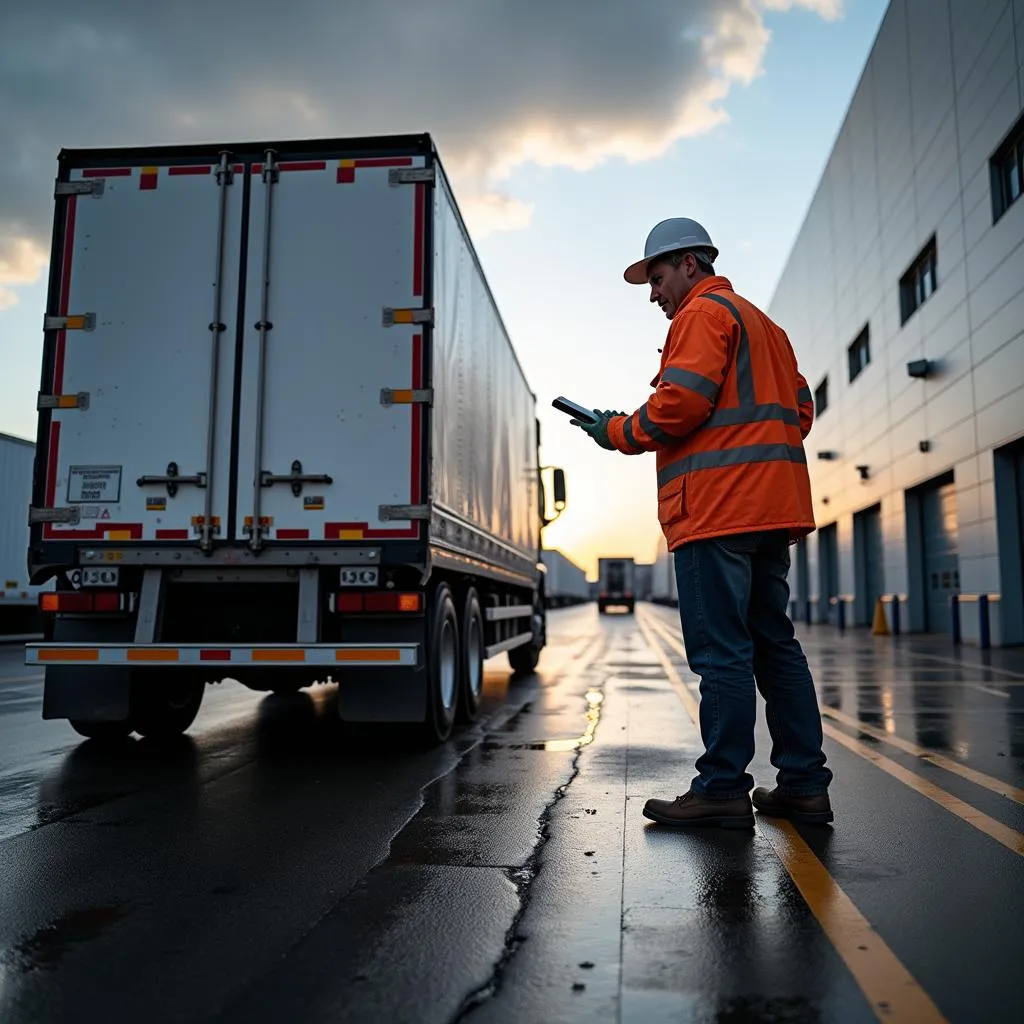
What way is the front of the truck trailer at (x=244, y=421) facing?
away from the camera

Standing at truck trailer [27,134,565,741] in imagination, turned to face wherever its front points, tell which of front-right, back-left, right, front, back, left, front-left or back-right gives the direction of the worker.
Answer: back-right

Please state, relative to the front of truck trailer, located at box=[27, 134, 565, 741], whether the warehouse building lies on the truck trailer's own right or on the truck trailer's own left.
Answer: on the truck trailer's own right

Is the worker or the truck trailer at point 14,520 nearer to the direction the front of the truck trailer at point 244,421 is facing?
the truck trailer

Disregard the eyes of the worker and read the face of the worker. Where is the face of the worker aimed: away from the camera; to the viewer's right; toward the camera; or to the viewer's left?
to the viewer's left

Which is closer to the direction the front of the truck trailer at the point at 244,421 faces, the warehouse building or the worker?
the warehouse building
